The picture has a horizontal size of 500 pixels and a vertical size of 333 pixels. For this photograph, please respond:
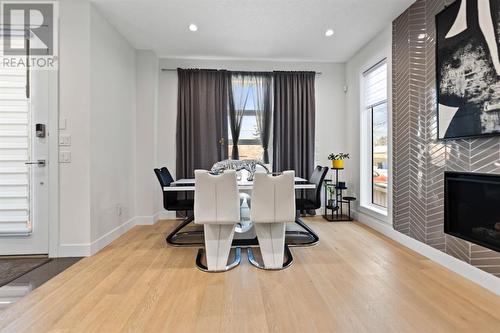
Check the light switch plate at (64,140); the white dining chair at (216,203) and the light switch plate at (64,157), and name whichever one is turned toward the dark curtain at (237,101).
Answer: the white dining chair

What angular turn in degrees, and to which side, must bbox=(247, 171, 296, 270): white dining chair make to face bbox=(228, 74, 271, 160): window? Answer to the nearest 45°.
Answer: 0° — it already faces it

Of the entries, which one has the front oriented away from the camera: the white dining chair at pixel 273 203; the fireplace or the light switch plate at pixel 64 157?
the white dining chair

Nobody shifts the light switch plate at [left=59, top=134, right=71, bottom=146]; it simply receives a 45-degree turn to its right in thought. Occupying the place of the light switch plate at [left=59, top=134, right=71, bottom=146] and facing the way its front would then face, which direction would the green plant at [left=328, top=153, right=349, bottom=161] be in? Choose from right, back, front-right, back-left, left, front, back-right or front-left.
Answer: back-left

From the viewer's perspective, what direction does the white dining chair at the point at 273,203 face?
away from the camera

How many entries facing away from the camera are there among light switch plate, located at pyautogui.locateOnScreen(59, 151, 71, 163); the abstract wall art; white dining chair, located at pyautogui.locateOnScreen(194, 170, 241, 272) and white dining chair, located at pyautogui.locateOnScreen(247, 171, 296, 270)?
2

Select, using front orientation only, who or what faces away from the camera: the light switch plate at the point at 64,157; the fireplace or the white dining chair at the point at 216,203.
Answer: the white dining chair

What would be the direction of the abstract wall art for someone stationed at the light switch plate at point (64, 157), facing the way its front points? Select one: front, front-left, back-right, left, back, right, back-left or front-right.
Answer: front-left

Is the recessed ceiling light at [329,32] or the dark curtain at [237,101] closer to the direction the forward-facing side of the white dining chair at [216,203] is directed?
the dark curtain

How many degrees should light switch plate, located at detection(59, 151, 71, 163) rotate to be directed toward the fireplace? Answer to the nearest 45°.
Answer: approximately 45° to its left

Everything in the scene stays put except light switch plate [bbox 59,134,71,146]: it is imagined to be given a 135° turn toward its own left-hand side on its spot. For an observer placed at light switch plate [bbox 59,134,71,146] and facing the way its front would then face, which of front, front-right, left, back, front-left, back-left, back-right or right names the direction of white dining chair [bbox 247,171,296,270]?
right

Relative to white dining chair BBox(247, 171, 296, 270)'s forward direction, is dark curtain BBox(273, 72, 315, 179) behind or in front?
in front
